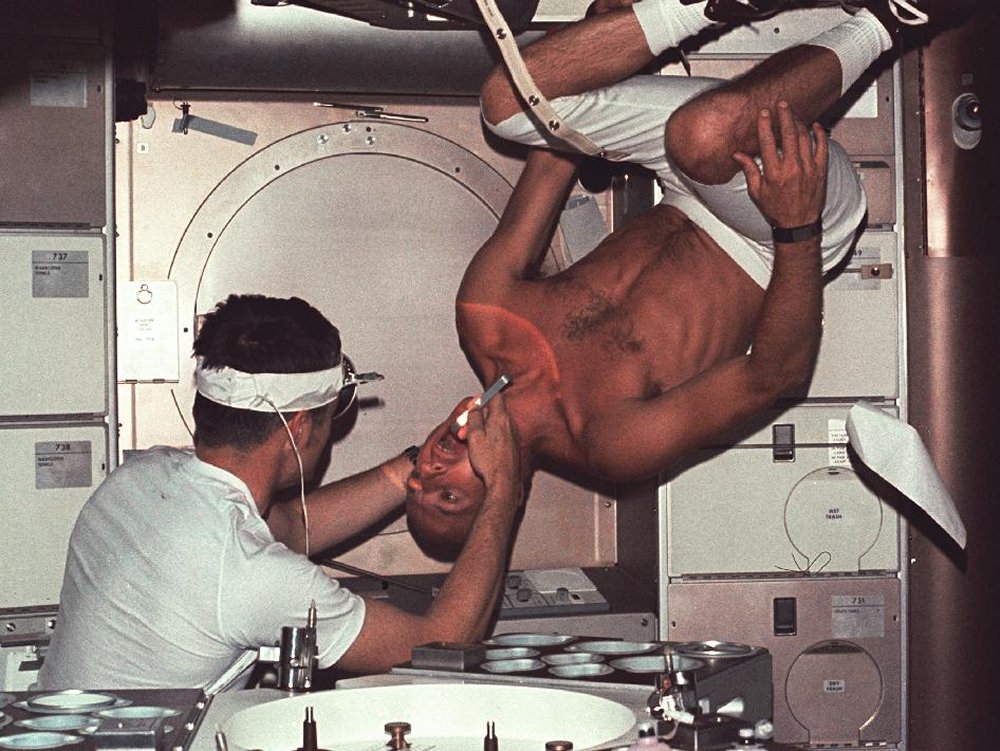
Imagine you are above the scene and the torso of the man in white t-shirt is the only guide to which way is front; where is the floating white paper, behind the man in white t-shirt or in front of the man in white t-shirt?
in front

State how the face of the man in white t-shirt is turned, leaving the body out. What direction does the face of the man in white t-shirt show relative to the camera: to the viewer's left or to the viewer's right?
to the viewer's right

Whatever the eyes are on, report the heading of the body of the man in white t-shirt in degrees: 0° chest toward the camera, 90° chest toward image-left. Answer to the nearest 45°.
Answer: approximately 225°

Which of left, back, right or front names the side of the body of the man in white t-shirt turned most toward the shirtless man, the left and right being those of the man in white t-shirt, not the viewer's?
front

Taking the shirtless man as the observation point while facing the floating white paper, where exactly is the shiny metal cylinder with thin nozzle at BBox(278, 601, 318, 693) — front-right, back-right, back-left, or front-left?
back-right
